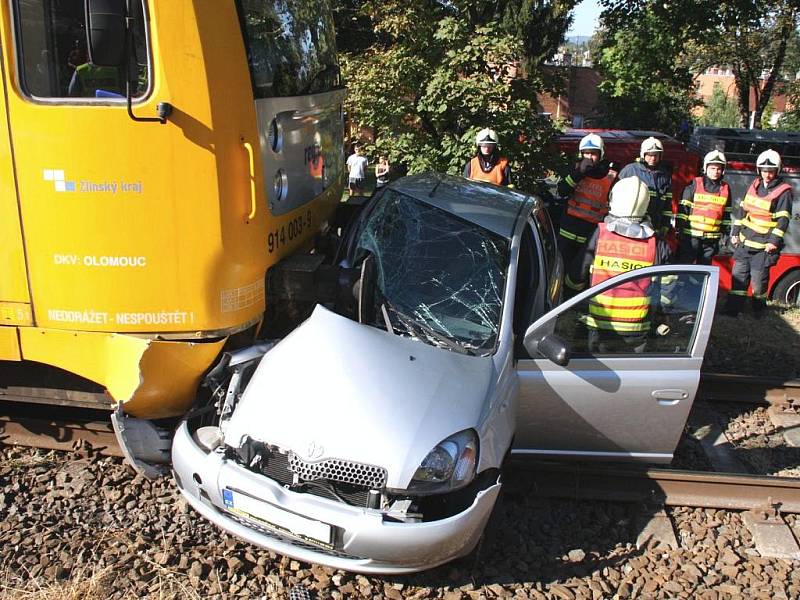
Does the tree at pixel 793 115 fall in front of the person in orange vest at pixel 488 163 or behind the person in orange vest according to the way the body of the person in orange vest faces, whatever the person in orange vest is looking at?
behind

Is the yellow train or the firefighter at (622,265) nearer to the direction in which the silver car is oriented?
the yellow train

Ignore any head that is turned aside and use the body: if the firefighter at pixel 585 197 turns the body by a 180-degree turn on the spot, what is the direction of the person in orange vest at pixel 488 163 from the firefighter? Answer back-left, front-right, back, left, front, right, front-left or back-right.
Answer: left

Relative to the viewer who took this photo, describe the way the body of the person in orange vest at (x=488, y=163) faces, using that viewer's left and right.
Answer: facing the viewer

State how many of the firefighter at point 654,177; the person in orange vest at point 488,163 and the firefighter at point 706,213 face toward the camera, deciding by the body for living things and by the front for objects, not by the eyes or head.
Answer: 3

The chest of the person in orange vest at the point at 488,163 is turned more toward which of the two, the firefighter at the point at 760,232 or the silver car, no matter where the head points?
the silver car

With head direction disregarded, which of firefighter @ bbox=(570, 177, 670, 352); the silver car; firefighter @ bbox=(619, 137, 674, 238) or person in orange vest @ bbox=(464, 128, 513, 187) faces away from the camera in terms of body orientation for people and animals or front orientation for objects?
firefighter @ bbox=(570, 177, 670, 352)

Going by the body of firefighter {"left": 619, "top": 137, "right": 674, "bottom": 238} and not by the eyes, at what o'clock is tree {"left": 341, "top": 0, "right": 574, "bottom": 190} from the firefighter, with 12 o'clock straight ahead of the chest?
The tree is roughly at 3 o'clock from the firefighter.

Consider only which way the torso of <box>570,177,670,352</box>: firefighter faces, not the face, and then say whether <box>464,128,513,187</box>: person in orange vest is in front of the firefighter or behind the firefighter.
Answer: in front

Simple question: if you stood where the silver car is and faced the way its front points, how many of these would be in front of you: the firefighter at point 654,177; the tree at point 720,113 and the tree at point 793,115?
0

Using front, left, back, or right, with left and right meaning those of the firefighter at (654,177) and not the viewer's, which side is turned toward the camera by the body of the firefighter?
front

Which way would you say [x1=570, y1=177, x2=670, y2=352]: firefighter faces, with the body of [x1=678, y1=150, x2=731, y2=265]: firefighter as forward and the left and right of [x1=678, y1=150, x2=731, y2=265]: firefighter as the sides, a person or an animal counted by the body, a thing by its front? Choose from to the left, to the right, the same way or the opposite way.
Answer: the opposite way

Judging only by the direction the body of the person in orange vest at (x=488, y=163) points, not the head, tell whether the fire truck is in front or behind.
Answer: behind

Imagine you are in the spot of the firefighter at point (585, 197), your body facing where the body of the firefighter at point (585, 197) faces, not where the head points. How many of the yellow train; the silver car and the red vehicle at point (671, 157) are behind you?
1

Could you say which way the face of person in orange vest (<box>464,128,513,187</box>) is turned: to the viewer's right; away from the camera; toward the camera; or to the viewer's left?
toward the camera

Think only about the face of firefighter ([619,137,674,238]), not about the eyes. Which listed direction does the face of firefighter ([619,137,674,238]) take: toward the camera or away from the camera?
toward the camera

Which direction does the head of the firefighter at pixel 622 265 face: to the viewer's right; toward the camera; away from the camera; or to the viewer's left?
away from the camera

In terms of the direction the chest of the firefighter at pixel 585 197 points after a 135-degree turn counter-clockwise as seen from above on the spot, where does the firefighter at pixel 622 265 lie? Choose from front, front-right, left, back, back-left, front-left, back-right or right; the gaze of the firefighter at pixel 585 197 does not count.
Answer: back-right

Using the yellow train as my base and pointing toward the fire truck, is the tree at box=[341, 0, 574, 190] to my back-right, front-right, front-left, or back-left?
front-left
